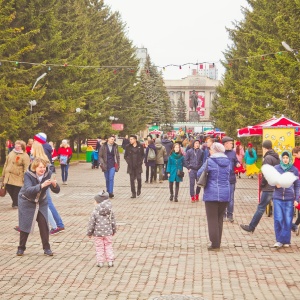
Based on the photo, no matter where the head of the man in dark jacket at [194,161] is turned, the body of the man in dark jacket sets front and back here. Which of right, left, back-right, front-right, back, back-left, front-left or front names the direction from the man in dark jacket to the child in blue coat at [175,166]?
right

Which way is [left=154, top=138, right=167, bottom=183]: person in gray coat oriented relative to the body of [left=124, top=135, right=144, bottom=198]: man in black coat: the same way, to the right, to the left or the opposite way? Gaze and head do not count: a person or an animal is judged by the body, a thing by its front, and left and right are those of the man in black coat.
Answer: the opposite way

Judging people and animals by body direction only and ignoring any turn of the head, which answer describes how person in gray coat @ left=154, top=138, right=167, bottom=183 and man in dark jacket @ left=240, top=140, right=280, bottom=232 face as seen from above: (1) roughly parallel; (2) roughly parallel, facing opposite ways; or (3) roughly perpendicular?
roughly perpendicular

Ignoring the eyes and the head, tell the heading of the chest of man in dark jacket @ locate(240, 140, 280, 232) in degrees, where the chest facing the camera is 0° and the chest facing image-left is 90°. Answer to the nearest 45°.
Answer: approximately 90°

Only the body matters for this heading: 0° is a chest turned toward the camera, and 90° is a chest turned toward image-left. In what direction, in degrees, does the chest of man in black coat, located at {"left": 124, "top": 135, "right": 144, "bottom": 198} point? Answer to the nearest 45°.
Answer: approximately 0°

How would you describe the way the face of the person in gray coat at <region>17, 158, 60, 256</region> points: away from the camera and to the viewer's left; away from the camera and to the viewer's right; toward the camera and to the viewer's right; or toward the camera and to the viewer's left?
toward the camera and to the viewer's right

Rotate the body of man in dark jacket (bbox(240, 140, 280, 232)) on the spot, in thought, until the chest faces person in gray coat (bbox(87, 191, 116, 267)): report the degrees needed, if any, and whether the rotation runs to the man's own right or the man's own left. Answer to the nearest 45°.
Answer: approximately 45° to the man's own left

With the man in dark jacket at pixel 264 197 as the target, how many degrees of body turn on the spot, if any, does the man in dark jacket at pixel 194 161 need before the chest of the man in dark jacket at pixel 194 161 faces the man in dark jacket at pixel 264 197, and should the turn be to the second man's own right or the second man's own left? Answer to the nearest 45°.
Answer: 0° — they already face them
